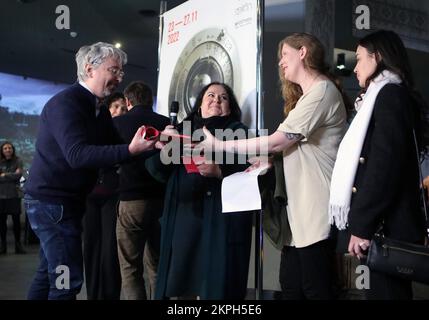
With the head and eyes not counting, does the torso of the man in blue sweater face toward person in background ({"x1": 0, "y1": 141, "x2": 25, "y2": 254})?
no

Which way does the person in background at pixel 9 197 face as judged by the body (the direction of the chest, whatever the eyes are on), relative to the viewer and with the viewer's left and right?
facing the viewer

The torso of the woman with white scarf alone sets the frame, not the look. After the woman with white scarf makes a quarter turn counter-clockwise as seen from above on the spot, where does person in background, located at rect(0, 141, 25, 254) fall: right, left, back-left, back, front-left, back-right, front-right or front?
back-right

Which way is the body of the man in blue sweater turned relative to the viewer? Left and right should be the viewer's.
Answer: facing to the right of the viewer

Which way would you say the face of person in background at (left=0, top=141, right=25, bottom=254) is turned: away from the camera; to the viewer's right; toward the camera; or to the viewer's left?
toward the camera

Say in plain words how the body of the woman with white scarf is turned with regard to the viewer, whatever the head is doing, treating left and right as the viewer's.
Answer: facing to the left of the viewer

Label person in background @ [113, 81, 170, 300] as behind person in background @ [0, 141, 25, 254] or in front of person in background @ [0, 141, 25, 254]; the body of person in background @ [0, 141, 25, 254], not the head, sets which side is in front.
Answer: in front

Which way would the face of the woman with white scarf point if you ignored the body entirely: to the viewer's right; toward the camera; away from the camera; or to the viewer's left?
to the viewer's left

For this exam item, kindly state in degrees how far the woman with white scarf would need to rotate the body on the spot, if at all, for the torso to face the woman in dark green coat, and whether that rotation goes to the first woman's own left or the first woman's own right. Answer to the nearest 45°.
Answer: approximately 45° to the first woman's own right

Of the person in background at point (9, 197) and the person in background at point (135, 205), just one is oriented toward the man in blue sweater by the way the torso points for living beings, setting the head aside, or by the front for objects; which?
the person in background at point (9, 197)

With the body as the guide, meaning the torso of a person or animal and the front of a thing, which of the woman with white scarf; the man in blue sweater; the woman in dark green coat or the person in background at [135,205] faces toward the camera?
the woman in dark green coat

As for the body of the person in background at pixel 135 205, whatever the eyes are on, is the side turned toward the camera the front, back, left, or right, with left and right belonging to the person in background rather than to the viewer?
back

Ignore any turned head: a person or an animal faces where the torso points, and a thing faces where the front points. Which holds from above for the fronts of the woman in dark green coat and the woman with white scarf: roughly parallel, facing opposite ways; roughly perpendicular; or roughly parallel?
roughly perpendicular
